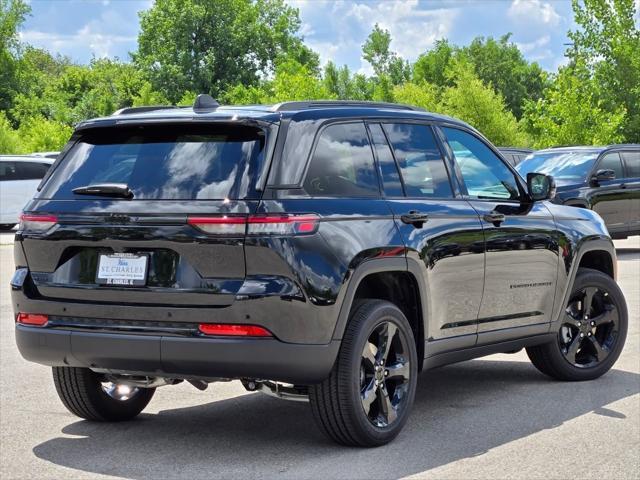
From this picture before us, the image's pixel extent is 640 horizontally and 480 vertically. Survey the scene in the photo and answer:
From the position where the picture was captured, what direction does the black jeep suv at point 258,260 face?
facing away from the viewer and to the right of the viewer

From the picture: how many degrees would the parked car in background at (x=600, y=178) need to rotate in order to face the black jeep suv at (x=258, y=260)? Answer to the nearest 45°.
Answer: approximately 45° to its left

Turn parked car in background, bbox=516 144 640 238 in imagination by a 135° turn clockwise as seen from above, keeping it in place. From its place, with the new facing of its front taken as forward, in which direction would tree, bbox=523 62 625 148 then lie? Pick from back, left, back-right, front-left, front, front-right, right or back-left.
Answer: front

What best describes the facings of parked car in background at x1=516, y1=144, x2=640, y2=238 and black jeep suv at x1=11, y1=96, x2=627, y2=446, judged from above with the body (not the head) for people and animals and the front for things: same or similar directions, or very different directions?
very different directions

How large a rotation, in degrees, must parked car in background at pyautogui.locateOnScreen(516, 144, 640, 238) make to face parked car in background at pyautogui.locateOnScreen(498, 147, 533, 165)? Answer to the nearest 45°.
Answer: approximately 135° to its right

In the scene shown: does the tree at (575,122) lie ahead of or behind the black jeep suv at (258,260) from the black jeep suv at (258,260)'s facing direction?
ahead

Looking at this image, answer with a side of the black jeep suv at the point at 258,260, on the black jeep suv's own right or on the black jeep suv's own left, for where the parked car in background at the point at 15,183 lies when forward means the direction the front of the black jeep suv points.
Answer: on the black jeep suv's own left

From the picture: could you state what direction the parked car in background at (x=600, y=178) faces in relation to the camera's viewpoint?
facing the viewer and to the left of the viewer

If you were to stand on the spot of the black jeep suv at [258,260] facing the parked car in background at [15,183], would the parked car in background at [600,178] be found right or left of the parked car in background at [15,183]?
right

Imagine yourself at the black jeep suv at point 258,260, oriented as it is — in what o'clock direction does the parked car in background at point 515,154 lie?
The parked car in background is roughly at 11 o'clock from the black jeep suv.

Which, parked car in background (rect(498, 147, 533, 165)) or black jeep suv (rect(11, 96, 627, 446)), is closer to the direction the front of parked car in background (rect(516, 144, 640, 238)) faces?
the black jeep suv
